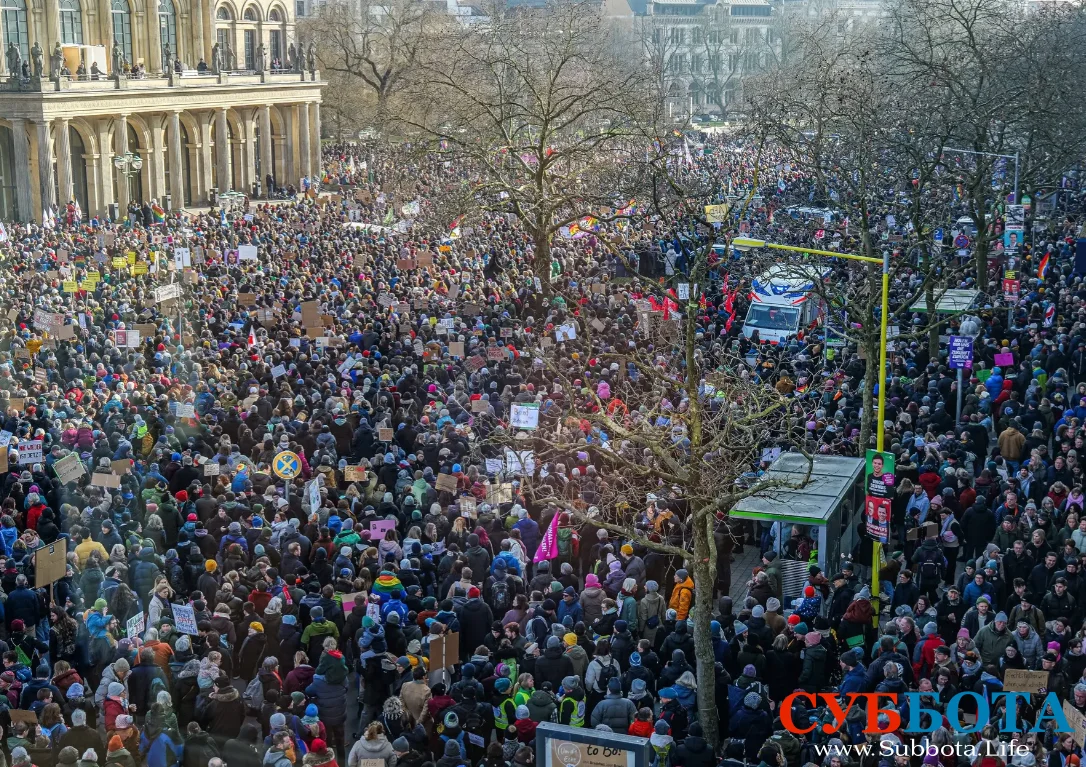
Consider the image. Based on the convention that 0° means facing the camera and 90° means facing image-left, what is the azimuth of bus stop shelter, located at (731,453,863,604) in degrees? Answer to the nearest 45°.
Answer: approximately 90°

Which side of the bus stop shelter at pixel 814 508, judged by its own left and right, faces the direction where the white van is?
right
